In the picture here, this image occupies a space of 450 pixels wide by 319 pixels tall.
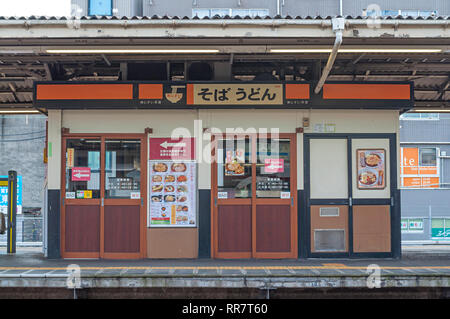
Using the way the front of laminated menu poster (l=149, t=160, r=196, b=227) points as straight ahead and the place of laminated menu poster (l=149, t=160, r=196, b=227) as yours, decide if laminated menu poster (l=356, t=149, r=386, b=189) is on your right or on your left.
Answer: on your left

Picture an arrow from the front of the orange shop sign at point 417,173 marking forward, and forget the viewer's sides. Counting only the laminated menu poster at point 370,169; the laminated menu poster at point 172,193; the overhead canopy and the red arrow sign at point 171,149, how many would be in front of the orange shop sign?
4

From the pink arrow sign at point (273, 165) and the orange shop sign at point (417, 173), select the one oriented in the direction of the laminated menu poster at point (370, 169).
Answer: the orange shop sign

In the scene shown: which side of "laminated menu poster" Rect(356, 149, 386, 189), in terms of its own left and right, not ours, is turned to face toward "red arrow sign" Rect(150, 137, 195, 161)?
right

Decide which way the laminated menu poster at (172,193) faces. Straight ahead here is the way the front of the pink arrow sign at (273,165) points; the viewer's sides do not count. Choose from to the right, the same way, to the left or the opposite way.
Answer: the same way

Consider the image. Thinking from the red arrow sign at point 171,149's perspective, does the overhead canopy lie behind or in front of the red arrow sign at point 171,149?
in front

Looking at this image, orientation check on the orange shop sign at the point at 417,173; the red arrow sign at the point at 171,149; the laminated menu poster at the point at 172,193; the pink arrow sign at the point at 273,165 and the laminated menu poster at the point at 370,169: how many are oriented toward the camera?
5

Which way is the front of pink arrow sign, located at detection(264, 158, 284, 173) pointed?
toward the camera

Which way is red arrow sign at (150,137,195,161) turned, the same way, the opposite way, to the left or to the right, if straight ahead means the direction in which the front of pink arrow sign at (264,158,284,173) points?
the same way

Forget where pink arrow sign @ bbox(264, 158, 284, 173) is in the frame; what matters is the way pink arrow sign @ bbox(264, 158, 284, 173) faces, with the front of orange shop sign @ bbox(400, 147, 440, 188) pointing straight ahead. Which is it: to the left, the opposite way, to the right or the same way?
the same way

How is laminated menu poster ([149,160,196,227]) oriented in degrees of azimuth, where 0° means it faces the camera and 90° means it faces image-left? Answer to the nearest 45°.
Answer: approximately 0°

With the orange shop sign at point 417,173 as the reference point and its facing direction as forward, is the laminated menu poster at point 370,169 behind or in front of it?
in front

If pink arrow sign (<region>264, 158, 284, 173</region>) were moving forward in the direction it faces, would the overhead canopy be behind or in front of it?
in front

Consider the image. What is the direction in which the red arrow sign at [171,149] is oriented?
toward the camera

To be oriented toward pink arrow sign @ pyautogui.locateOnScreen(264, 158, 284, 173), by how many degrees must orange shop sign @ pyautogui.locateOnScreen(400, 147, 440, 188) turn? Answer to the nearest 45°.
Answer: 0° — it already faces it

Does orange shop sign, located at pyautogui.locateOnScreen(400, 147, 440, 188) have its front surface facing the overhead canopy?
yes

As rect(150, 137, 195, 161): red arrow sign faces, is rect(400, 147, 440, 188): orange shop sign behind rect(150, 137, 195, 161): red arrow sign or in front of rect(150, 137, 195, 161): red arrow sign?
behind
